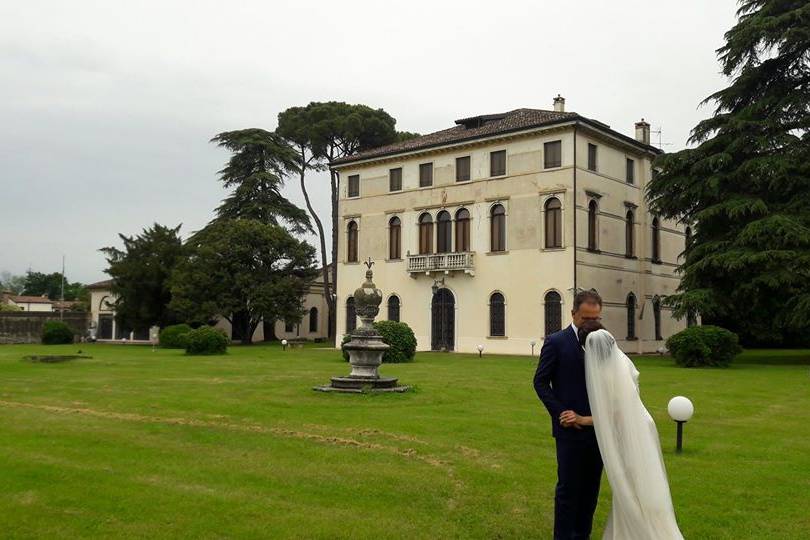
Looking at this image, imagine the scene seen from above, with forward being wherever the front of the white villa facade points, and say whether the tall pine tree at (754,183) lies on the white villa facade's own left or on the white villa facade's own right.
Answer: on the white villa facade's own left

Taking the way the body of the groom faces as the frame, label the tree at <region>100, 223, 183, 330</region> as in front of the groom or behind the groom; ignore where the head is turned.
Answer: behind

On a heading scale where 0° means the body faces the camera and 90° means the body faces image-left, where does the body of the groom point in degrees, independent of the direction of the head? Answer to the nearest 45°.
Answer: approximately 315°

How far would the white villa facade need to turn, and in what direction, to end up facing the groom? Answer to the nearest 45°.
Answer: approximately 45° to its left

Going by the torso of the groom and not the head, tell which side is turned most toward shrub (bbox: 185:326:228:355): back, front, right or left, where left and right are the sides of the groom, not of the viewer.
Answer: back

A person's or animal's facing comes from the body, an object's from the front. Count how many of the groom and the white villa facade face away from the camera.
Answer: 0

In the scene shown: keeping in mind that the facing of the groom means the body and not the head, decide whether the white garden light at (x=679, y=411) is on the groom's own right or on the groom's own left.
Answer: on the groom's own left

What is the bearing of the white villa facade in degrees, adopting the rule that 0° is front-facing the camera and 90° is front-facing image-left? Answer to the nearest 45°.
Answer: approximately 45°

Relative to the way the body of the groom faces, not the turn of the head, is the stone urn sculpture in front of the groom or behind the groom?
behind

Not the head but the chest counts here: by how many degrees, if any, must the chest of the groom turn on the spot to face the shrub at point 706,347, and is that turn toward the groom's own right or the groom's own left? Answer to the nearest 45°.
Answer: approximately 135° to the groom's own left

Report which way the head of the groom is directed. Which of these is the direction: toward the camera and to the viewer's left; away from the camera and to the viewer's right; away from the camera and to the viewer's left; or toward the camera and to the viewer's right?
toward the camera and to the viewer's right

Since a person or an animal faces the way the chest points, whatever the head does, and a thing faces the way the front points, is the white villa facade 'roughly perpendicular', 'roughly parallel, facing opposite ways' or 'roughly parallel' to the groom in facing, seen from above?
roughly perpendicular
